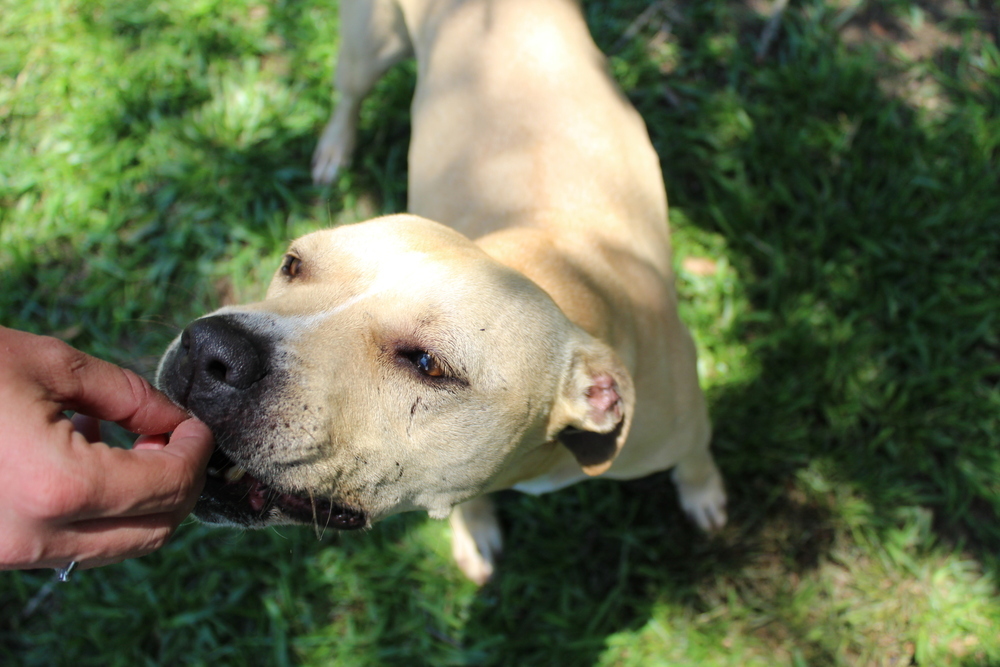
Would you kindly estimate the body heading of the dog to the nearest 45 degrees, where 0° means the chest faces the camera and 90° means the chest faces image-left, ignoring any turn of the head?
approximately 0°
